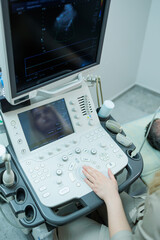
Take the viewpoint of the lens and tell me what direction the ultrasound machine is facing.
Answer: facing the viewer and to the right of the viewer
